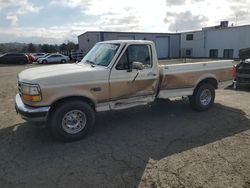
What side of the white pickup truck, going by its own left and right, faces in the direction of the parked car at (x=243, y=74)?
back

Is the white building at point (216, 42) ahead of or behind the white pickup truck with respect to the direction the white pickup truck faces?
behind

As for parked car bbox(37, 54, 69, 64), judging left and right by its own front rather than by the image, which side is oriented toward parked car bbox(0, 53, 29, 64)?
front

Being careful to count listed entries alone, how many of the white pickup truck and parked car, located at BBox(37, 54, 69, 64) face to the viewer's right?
0

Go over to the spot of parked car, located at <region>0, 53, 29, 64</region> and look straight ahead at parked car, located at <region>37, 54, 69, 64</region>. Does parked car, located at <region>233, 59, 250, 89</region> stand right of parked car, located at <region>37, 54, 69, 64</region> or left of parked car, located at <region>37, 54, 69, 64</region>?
right

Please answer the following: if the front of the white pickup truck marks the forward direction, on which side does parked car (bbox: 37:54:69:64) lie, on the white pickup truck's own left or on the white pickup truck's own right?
on the white pickup truck's own right

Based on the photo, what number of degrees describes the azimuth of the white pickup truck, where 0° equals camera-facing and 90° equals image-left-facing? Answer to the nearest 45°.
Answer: approximately 45°

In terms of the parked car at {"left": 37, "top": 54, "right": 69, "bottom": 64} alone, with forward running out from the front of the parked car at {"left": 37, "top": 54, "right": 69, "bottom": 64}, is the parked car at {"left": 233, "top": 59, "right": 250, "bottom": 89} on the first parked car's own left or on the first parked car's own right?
on the first parked car's own left

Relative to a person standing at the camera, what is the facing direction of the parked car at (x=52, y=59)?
facing to the left of the viewer
